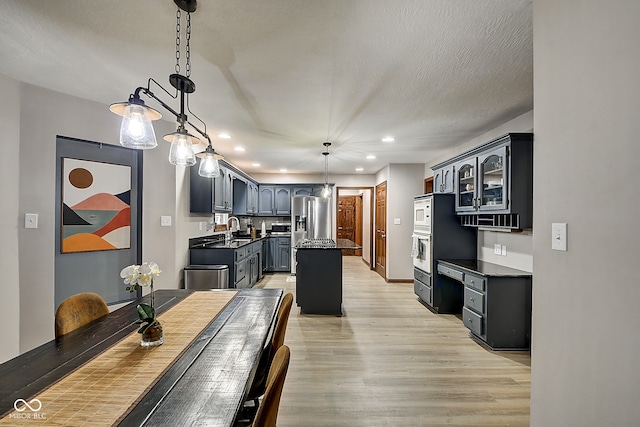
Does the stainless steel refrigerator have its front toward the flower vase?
yes

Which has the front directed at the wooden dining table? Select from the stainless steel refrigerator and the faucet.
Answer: the stainless steel refrigerator

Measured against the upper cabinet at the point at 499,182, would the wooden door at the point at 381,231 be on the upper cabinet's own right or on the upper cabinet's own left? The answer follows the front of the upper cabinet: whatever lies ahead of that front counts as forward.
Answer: on the upper cabinet's own right

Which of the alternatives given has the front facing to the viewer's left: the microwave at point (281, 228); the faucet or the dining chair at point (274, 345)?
the dining chair

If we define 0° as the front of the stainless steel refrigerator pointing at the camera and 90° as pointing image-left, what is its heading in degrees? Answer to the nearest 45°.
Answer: approximately 0°

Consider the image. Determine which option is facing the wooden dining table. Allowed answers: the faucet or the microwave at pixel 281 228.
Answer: the microwave

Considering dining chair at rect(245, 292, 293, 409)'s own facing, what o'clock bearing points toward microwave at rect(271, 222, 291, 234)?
The microwave is roughly at 3 o'clock from the dining chair.

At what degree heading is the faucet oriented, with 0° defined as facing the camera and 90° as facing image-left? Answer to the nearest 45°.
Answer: approximately 270°

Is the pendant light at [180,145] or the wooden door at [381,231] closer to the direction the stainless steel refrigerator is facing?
the pendant light

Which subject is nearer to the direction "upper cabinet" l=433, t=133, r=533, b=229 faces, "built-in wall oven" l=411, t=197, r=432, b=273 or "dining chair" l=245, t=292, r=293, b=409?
the dining chair

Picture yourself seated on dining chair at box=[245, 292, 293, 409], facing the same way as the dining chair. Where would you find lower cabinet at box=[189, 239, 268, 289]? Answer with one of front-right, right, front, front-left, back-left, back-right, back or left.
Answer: right
